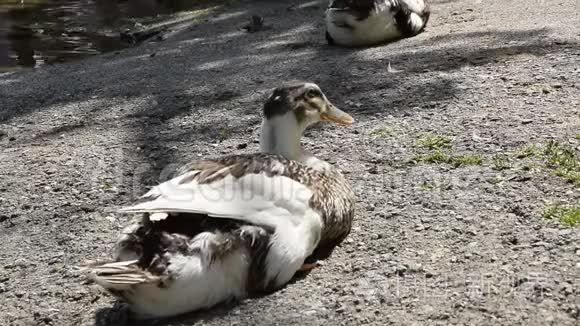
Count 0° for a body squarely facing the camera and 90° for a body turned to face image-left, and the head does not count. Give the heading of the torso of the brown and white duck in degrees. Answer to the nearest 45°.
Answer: approximately 225°

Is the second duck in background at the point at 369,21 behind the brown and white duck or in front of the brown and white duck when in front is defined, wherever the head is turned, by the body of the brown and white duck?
in front
